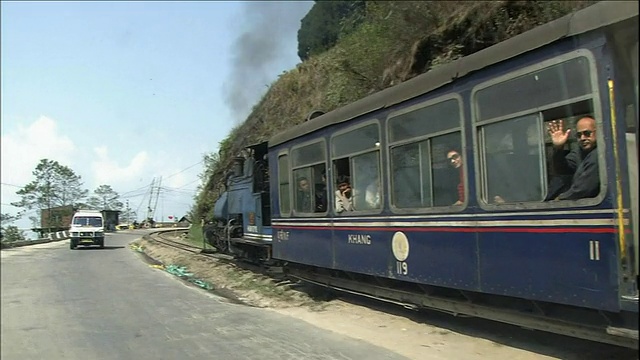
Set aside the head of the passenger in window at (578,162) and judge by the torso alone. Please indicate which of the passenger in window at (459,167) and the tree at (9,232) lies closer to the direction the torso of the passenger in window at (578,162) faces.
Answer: the tree

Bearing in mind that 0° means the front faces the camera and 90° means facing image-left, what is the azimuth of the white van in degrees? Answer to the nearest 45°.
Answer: approximately 0°

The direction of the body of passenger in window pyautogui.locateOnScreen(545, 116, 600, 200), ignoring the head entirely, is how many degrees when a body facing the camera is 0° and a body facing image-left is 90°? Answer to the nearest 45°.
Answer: approximately 45°

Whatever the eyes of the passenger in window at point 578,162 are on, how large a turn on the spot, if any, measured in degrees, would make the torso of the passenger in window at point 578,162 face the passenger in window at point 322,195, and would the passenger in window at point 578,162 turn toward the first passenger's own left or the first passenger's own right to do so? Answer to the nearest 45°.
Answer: approximately 90° to the first passenger's own right

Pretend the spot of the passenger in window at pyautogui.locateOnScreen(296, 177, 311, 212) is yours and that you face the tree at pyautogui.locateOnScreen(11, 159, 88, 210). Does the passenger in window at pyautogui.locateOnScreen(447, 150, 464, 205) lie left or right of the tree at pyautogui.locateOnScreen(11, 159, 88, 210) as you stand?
left

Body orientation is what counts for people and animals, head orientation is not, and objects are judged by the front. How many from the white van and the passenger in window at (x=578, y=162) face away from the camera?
0
